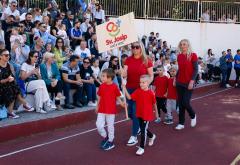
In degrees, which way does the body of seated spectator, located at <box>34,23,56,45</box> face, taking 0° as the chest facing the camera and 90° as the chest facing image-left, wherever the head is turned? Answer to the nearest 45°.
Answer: approximately 315°

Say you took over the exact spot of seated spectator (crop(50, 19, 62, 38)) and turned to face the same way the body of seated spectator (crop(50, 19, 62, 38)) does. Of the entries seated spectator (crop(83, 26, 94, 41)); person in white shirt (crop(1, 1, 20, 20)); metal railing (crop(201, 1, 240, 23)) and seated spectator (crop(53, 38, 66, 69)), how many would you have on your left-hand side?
2

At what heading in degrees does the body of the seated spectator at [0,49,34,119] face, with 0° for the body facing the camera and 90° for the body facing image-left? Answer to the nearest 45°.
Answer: approximately 315°

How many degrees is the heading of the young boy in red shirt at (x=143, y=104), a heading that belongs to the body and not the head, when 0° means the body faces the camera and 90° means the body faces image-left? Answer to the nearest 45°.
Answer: approximately 45°

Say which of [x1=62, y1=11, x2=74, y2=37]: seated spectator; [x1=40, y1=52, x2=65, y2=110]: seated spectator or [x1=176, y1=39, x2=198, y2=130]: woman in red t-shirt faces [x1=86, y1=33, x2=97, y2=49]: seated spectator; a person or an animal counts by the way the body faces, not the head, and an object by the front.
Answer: [x1=62, y1=11, x2=74, y2=37]: seated spectator

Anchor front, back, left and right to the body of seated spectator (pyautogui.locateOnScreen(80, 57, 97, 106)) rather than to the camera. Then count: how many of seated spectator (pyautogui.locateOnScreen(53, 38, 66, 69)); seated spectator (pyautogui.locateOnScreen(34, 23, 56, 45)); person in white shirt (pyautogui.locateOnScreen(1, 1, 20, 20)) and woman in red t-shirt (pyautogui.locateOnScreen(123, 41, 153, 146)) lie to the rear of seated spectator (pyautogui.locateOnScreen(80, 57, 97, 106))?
3

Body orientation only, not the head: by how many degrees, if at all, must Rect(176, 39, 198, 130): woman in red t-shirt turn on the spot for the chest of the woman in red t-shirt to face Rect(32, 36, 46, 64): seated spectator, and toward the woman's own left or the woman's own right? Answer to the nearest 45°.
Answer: approximately 90° to the woman's own right

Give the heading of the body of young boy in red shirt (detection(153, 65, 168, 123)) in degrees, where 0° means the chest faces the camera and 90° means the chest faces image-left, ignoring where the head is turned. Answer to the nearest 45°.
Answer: approximately 45°

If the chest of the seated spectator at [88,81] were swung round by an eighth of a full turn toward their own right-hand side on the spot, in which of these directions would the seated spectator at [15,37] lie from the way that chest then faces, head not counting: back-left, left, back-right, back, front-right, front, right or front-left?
right

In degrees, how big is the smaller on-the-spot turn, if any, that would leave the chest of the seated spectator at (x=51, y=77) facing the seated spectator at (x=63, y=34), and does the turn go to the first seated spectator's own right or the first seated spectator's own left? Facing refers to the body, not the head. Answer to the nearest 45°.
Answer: approximately 135° to the first seated spectator's own left

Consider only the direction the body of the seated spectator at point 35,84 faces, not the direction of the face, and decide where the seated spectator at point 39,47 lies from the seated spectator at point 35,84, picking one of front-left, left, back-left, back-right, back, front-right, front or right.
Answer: back-left

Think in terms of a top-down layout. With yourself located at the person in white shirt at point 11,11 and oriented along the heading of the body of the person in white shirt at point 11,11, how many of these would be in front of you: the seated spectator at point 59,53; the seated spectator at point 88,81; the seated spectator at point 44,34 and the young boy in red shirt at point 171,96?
4

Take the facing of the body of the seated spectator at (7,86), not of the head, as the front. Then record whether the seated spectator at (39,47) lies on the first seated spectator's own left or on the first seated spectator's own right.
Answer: on the first seated spectator's own left

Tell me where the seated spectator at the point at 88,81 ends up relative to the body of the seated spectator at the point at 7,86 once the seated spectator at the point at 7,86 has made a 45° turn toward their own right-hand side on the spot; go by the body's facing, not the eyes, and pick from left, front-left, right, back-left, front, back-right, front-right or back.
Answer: back-left

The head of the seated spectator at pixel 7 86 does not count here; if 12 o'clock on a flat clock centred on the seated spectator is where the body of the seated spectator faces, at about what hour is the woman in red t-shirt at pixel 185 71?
The woman in red t-shirt is roughly at 11 o'clock from the seated spectator.
